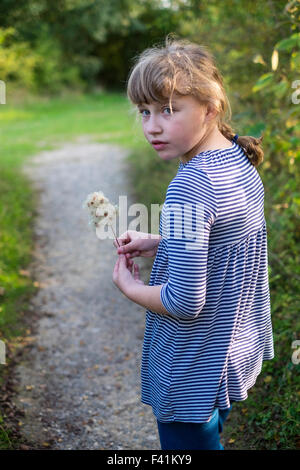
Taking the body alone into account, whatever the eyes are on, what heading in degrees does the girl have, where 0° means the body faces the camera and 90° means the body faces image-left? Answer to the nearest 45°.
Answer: approximately 135°
